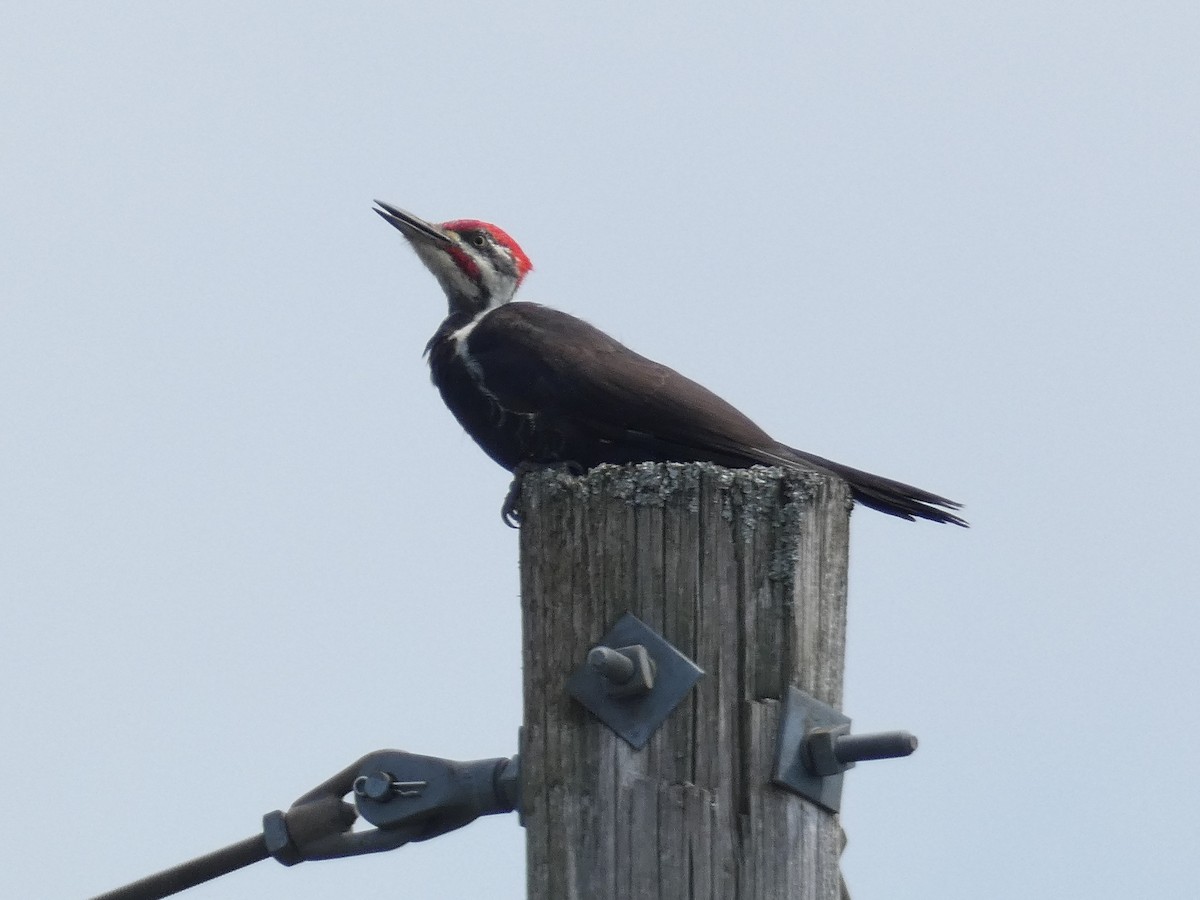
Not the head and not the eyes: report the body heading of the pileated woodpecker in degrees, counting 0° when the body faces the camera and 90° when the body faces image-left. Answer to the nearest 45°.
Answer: approximately 90°
